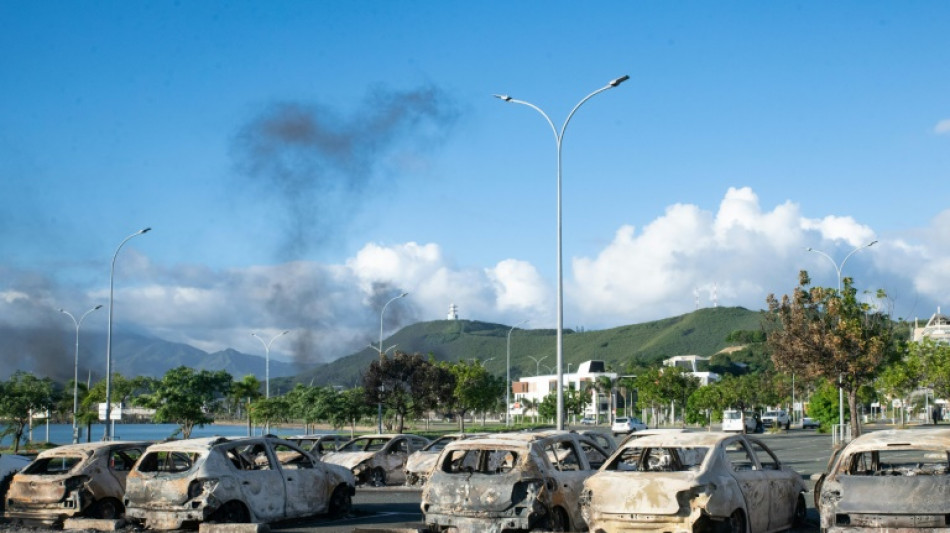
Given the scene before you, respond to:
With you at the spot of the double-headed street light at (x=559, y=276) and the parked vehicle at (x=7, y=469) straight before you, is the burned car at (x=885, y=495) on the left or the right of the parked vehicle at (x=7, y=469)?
left

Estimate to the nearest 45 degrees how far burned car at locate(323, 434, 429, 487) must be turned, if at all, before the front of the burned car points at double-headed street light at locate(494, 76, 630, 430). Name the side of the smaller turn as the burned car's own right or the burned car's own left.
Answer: approximately 180°

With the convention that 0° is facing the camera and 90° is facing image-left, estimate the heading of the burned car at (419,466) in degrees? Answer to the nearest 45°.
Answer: approximately 45°
